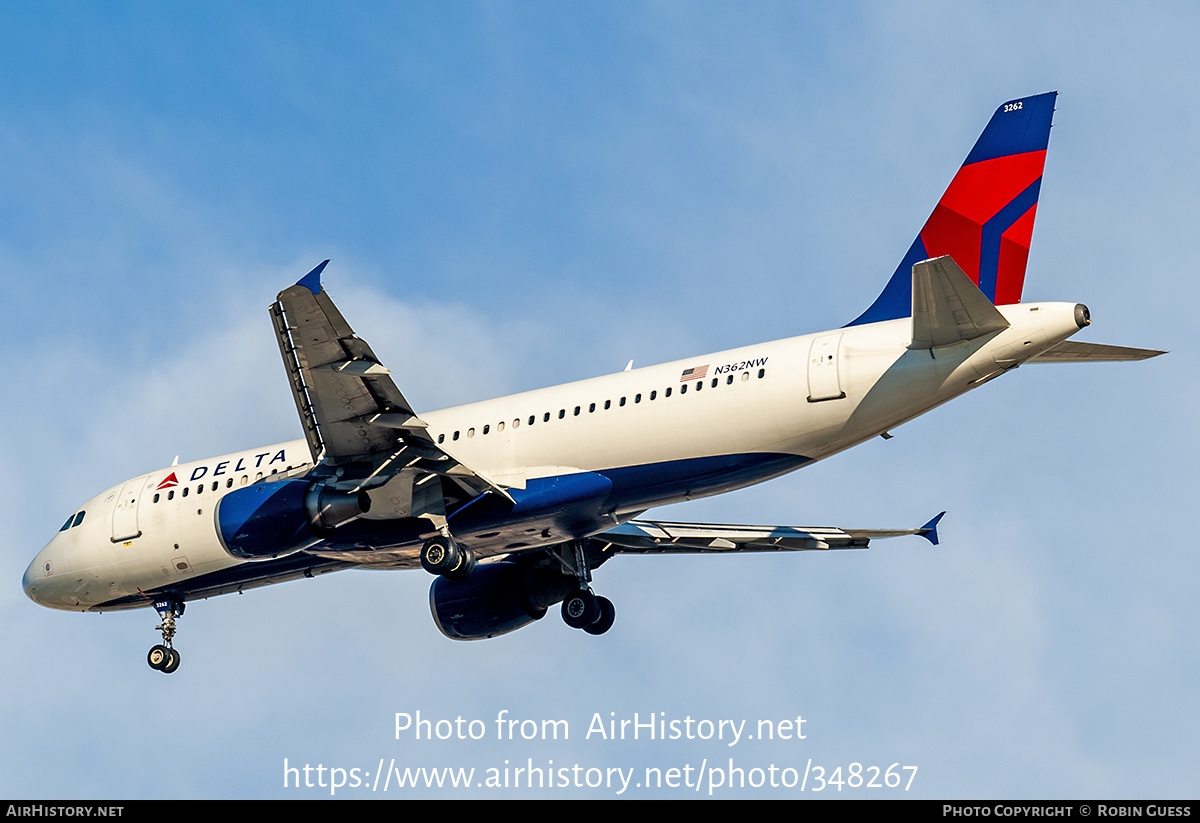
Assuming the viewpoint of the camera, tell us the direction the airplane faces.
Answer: facing away from the viewer and to the left of the viewer
